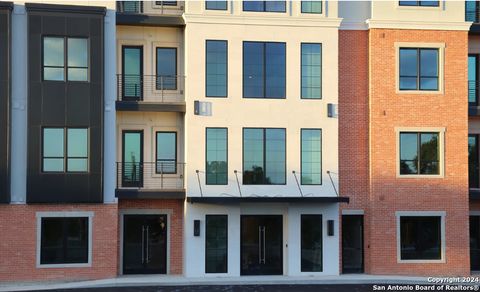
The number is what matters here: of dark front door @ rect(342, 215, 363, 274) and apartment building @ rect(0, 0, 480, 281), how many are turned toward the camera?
2

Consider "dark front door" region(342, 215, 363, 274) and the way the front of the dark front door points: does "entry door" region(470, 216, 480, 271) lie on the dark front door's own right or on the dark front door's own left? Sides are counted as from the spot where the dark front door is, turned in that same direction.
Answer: on the dark front door's own left

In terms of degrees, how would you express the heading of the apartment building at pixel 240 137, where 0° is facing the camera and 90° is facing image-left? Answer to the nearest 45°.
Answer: approximately 0°
